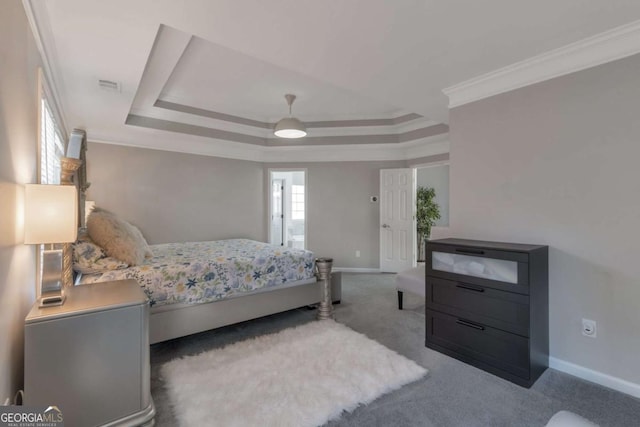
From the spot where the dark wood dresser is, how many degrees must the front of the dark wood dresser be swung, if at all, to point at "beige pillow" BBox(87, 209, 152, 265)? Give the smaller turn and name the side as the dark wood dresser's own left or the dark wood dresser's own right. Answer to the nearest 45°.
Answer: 0° — it already faces it

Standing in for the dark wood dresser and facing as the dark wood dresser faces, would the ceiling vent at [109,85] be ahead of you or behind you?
ahead

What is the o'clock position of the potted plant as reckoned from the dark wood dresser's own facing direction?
The potted plant is roughly at 4 o'clock from the dark wood dresser.

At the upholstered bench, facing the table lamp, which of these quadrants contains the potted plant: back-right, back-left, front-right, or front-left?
back-right

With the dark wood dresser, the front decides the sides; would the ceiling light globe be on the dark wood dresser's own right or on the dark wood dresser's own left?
on the dark wood dresser's own right

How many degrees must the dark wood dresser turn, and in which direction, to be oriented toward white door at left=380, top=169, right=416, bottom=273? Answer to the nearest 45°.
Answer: approximately 90° to its right

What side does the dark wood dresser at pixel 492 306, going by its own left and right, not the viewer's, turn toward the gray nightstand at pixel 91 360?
front

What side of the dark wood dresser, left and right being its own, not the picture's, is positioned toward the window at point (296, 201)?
right

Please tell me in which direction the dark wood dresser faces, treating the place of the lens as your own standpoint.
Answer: facing the viewer and to the left of the viewer

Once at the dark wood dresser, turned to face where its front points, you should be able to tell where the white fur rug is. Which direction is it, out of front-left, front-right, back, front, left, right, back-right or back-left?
front

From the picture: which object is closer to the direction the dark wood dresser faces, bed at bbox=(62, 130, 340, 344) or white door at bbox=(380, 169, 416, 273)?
the bed

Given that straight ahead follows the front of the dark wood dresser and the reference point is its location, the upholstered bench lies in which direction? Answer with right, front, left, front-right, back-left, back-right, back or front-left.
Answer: right

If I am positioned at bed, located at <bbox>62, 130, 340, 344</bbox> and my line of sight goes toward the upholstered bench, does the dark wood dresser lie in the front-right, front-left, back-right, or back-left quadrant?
front-right

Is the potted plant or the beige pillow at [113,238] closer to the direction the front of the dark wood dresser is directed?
the beige pillow

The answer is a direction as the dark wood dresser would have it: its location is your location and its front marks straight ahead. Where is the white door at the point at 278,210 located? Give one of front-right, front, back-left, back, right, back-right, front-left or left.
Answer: right

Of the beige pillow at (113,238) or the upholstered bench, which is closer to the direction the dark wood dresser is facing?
the beige pillow

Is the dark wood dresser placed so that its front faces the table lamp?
yes
